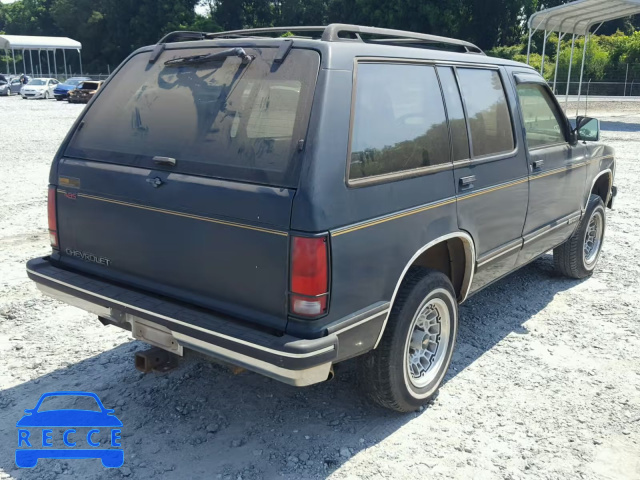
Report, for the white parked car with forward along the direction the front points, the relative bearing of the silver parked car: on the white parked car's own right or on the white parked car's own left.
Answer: on the white parked car's own right

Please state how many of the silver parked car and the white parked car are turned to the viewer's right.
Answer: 0

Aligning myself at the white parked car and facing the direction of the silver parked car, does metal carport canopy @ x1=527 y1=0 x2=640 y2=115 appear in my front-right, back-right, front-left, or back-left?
back-right

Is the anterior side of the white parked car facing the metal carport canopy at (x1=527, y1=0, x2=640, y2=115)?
no

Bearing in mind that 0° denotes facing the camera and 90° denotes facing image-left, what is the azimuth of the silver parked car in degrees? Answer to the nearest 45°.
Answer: approximately 45°

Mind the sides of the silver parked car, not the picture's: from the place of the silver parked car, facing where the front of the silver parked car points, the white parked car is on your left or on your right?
on your left

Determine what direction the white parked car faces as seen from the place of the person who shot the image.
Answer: facing the viewer and to the left of the viewer

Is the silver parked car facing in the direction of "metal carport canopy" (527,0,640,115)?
no

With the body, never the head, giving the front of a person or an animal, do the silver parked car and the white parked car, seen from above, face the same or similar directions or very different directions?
same or similar directions
